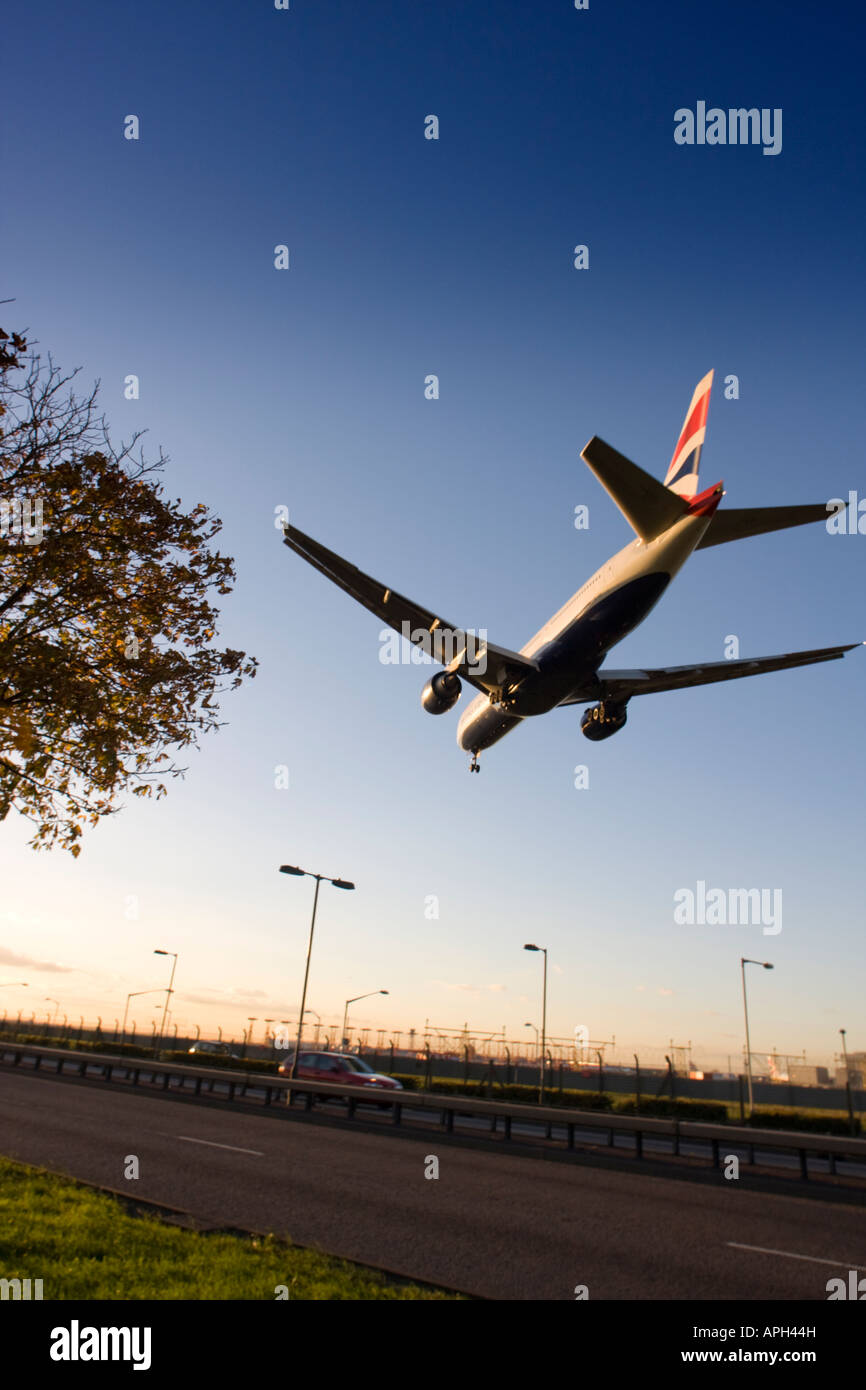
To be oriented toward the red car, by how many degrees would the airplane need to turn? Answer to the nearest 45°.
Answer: approximately 135° to its left

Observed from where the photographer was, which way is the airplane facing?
facing away from the viewer and to the left of the viewer
